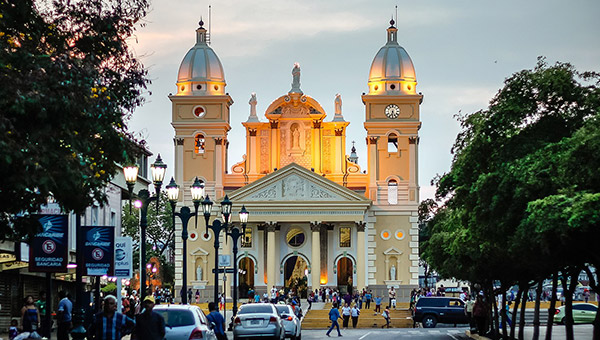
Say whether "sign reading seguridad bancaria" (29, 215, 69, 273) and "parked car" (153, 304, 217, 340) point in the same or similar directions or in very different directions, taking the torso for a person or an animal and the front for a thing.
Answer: very different directions

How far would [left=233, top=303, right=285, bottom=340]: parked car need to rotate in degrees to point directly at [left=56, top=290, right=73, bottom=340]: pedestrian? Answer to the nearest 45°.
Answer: approximately 135° to its left

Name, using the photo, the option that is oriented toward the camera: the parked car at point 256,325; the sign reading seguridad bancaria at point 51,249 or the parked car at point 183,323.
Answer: the sign reading seguridad bancaria

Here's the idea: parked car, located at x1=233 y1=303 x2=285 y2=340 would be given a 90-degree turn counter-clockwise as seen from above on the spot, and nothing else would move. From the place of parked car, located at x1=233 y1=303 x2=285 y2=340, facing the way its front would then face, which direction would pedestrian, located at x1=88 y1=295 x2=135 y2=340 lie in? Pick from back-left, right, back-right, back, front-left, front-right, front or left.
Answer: left

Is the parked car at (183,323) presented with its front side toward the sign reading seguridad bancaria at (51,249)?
no

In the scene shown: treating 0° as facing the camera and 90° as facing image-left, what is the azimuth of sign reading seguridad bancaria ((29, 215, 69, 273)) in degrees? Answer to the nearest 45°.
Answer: approximately 0°

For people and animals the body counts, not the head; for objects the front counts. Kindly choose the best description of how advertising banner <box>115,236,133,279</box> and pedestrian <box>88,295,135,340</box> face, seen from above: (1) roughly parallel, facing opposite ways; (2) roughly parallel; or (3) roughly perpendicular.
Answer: roughly parallel

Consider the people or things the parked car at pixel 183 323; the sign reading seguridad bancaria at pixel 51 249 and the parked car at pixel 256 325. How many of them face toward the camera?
1

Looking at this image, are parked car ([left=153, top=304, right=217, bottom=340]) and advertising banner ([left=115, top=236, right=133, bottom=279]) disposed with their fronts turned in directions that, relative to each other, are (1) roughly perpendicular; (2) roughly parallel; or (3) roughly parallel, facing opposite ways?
roughly parallel, facing opposite ways

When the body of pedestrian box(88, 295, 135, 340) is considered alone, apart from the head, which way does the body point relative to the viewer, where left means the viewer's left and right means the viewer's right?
facing the viewer

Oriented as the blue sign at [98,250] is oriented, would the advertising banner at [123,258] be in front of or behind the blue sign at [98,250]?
behind

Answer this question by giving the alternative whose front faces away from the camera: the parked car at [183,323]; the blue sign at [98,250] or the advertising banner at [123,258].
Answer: the parked car

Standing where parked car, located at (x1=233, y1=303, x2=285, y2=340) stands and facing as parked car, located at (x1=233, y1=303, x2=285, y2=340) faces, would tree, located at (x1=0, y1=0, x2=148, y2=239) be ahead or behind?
behind

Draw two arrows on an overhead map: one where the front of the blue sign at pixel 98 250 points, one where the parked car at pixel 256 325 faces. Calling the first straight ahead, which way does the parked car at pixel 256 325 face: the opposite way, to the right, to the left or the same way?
the opposite way

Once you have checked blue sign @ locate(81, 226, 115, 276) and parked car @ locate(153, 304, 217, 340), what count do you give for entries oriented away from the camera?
1

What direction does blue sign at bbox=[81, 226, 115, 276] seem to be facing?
toward the camera

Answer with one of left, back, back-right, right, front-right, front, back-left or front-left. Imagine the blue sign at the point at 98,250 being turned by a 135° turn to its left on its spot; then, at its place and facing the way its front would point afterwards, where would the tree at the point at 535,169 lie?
front-right

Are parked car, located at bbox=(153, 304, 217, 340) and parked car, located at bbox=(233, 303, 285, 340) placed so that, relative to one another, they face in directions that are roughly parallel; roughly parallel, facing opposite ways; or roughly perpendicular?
roughly parallel

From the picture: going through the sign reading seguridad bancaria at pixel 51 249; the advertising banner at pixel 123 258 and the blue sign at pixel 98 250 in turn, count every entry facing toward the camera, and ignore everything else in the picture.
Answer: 3

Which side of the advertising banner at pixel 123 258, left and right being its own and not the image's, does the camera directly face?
front
